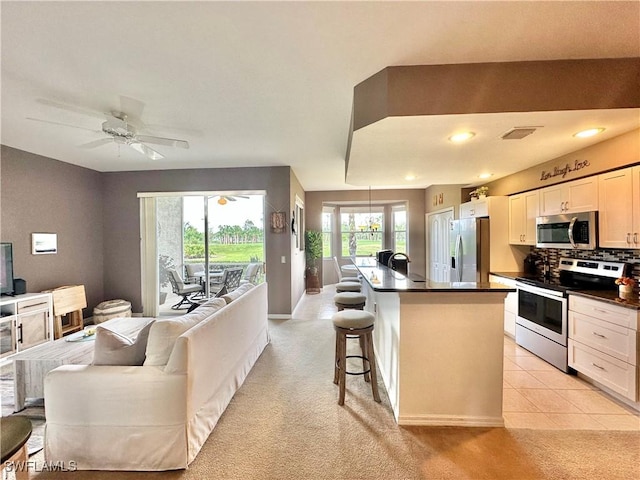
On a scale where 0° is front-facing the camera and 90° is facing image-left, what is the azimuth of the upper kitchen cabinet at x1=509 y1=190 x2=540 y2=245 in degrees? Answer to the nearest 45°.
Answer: approximately 45°

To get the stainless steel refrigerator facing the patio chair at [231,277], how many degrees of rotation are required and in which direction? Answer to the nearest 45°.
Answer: approximately 45° to its right

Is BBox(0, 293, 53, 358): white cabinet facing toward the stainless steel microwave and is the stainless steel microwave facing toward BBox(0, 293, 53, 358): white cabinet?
yes

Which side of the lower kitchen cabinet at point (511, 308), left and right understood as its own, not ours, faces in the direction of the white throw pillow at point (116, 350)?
front

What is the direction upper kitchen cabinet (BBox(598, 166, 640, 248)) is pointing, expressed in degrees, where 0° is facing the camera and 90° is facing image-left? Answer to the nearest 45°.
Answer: approximately 45°

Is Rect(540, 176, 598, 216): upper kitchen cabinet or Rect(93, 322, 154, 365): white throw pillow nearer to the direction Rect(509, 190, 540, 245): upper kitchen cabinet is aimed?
the white throw pillow

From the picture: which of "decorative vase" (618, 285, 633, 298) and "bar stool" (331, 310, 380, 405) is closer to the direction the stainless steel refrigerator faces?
the bar stool

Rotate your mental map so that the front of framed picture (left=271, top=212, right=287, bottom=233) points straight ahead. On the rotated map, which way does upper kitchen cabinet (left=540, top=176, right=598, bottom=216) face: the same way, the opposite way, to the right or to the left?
to the right
